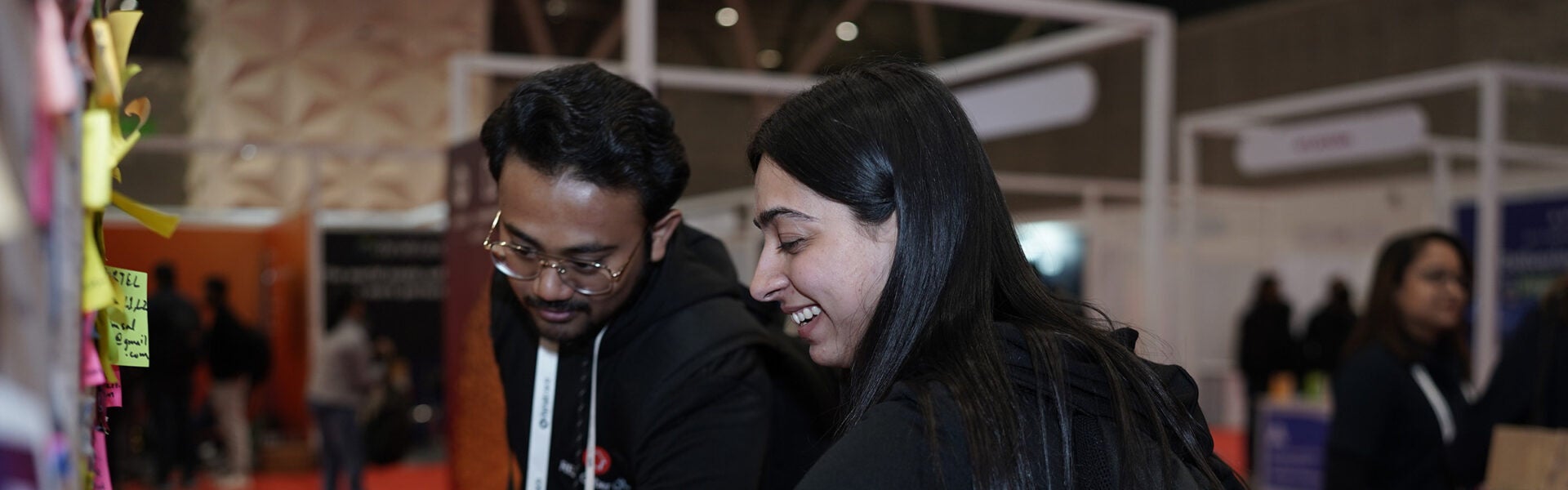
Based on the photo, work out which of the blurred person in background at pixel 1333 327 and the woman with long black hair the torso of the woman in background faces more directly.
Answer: the woman with long black hair

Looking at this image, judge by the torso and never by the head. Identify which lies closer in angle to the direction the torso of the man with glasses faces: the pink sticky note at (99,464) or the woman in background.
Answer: the pink sticky note

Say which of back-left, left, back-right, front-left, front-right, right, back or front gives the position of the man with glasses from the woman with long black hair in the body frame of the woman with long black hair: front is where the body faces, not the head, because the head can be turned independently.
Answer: front-right

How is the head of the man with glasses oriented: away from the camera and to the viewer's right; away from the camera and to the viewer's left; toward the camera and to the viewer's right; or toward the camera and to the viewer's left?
toward the camera and to the viewer's left

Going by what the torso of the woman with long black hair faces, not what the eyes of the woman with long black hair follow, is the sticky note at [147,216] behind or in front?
in front

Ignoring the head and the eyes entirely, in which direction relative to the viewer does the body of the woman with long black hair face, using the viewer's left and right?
facing to the left of the viewer

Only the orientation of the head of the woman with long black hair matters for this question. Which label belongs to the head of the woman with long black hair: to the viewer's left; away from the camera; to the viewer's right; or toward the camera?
to the viewer's left
